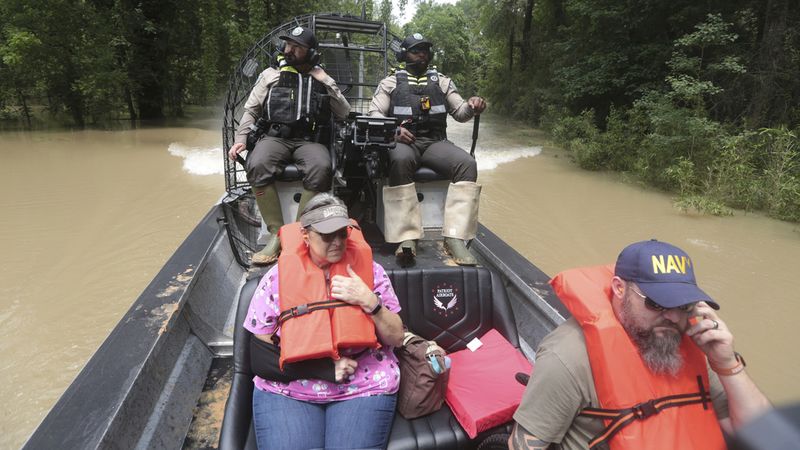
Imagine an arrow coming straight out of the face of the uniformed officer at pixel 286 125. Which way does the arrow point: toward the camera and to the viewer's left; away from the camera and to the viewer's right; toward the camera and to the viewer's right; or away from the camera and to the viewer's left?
toward the camera and to the viewer's left

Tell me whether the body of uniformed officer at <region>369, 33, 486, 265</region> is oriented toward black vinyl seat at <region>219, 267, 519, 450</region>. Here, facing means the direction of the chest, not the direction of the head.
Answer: yes

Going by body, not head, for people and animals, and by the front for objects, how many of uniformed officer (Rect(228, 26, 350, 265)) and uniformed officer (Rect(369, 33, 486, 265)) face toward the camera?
2

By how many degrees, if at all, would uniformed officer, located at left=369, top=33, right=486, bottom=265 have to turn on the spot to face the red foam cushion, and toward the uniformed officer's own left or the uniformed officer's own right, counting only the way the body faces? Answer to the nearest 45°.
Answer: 0° — they already face it

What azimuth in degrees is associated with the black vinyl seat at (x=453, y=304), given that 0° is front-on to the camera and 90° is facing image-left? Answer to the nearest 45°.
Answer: approximately 0°

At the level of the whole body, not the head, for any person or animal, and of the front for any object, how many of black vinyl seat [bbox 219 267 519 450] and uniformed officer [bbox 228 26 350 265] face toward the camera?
2

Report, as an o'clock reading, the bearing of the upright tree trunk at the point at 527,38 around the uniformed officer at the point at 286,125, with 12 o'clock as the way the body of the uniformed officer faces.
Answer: The upright tree trunk is roughly at 7 o'clock from the uniformed officer.
